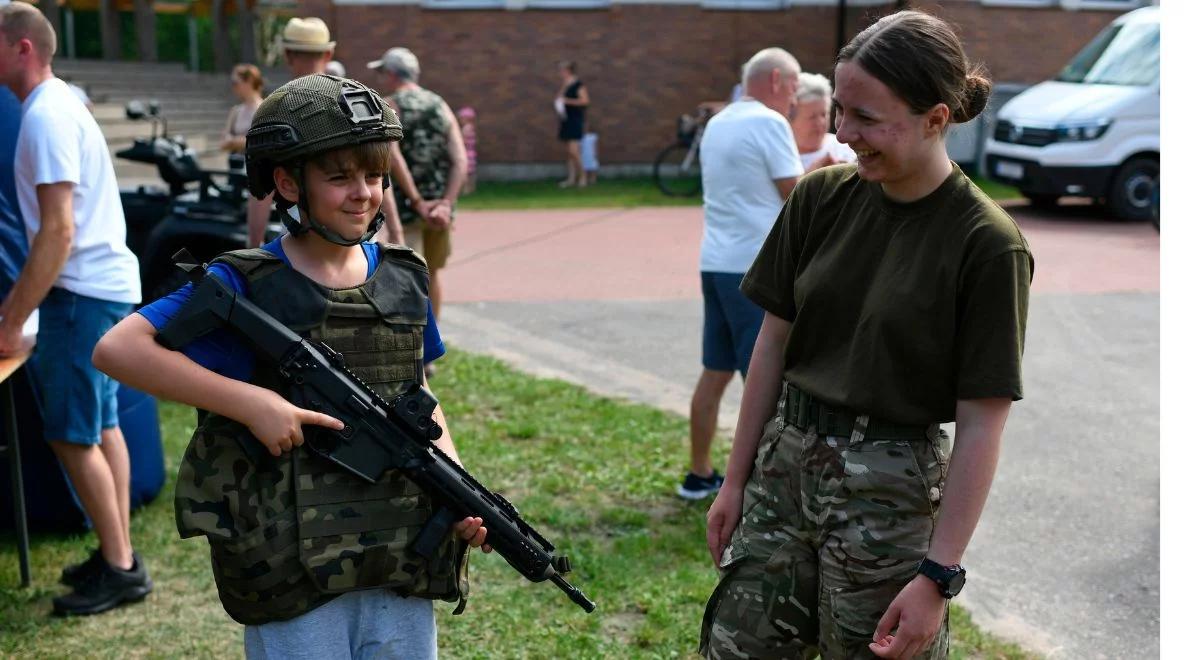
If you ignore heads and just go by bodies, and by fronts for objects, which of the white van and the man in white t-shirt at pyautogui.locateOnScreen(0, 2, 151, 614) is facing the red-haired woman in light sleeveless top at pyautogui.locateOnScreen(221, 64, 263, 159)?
the white van

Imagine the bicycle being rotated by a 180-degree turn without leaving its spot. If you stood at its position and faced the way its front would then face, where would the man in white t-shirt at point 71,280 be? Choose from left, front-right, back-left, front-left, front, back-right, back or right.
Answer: right

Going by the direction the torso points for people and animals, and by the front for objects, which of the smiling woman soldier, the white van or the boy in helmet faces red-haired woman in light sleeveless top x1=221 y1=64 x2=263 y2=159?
the white van

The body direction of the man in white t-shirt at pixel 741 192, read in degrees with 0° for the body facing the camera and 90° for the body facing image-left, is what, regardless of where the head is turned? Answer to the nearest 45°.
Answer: approximately 225°

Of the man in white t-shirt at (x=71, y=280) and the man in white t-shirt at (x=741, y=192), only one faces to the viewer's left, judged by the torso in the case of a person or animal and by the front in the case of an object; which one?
the man in white t-shirt at (x=71, y=280)

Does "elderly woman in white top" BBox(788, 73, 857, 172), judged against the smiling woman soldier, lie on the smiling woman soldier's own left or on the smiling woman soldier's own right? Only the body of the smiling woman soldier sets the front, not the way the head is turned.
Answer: on the smiling woman soldier's own right

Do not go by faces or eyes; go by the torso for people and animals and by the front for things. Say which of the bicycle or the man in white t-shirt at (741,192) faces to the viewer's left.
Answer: the bicycle

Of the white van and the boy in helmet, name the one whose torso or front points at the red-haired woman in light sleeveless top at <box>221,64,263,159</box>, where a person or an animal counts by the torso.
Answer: the white van

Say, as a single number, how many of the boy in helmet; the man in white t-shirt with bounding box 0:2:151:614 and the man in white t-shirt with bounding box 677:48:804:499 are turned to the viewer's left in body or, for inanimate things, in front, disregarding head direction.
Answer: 1

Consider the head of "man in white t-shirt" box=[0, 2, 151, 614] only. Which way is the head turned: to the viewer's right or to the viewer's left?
to the viewer's left
